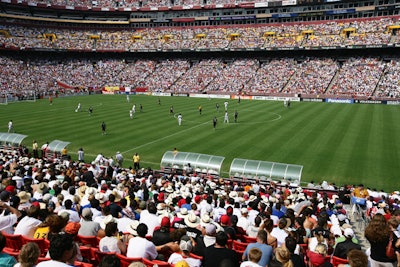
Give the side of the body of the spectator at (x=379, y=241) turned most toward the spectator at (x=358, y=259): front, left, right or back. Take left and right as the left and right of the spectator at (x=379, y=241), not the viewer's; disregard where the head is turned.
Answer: back

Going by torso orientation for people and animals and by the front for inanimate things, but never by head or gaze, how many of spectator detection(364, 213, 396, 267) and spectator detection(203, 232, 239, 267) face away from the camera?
2

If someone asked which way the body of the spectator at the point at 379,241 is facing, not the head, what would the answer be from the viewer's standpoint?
away from the camera

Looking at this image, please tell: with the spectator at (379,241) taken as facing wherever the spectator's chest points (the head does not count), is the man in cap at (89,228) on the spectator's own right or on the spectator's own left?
on the spectator's own left

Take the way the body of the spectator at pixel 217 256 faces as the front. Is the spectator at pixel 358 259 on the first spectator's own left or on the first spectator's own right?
on the first spectator's own right

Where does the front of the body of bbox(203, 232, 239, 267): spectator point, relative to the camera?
away from the camera

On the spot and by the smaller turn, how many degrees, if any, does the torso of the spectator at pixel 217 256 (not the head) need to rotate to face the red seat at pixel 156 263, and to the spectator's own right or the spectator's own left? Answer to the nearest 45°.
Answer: approximately 90° to the spectator's own left

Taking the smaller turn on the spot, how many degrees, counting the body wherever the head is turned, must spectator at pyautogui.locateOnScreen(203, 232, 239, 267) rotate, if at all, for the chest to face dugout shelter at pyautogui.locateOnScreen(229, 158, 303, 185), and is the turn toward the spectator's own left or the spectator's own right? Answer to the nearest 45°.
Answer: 0° — they already face it
